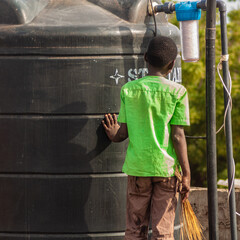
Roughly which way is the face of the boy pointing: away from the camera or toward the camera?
away from the camera

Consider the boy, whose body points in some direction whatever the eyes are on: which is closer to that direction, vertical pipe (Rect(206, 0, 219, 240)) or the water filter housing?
the water filter housing

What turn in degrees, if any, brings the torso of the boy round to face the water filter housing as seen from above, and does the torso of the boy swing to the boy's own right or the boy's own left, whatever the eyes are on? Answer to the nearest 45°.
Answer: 0° — they already face it

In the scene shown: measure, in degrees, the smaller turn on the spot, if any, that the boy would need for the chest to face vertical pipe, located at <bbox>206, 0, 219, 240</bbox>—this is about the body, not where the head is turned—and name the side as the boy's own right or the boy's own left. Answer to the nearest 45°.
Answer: approximately 45° to the boy's own right

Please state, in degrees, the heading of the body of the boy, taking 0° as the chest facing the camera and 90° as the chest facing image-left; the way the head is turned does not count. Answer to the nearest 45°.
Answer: approximately 180°
